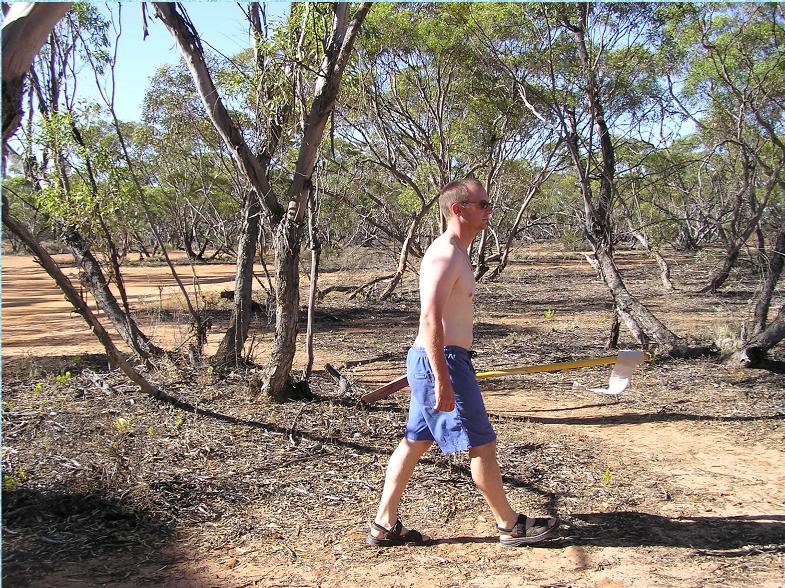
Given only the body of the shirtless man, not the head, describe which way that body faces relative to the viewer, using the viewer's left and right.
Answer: facing to the right of the viewer

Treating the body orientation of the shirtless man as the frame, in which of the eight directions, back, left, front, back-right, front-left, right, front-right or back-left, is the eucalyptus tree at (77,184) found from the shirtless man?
back-left

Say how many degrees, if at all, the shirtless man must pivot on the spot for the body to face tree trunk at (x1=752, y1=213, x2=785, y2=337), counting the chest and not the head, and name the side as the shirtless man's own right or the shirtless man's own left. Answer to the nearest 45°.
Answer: approximately 45° to the shirtless man's own left

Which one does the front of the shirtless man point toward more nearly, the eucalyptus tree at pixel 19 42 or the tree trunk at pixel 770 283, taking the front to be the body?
the tree trunk

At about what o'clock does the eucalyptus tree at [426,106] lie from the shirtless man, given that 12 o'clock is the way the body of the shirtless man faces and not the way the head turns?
The eucalyptus tree is roughly at 9 o'clock from the shirtless man.

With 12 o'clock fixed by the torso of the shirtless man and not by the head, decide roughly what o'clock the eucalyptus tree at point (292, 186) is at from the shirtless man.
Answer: The eucalyptus tree is roughly at 8 o'clock from the shirtless man.

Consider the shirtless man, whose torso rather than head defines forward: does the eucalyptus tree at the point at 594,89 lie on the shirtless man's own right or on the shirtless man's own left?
on the shirtless man's own left

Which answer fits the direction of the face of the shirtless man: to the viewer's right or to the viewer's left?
to the viewer's right

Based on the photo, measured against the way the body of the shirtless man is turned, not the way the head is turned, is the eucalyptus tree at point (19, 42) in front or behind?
behind

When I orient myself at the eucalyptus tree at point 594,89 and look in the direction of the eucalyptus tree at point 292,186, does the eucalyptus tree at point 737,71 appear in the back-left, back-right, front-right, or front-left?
back-left
